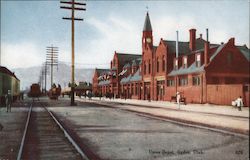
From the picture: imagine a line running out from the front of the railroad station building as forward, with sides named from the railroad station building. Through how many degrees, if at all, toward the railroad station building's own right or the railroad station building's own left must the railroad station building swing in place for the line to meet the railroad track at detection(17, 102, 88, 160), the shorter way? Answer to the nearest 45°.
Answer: approximately 45° to the railroad station building's own left

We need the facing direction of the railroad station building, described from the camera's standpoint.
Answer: facing the viewer and to the left of the viewer
